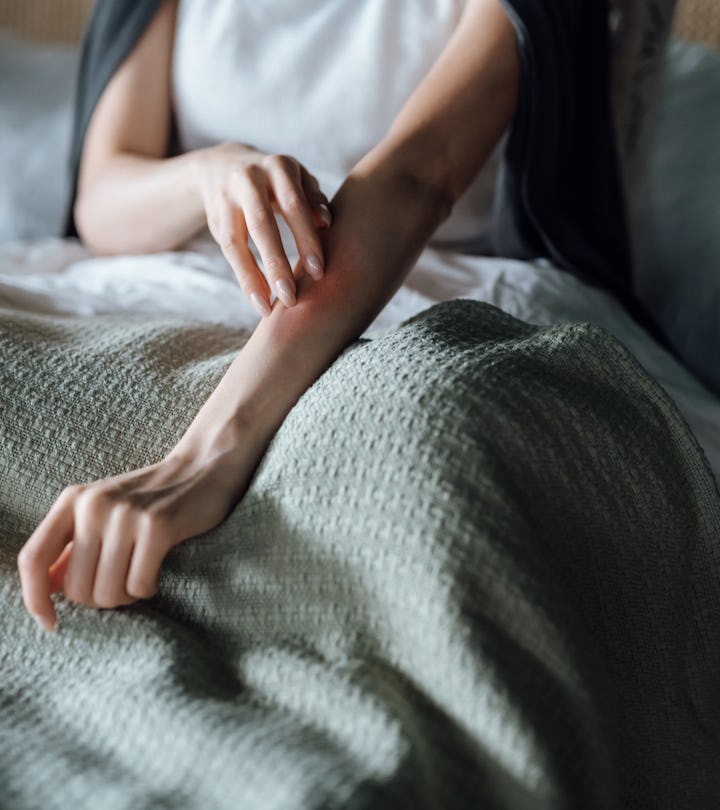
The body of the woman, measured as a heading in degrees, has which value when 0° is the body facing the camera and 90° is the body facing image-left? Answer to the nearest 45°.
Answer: approximately 0°

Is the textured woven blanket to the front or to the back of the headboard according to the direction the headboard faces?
to the front

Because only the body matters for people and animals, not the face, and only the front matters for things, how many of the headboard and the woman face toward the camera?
2

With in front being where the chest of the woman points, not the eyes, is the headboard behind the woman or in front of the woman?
behind
